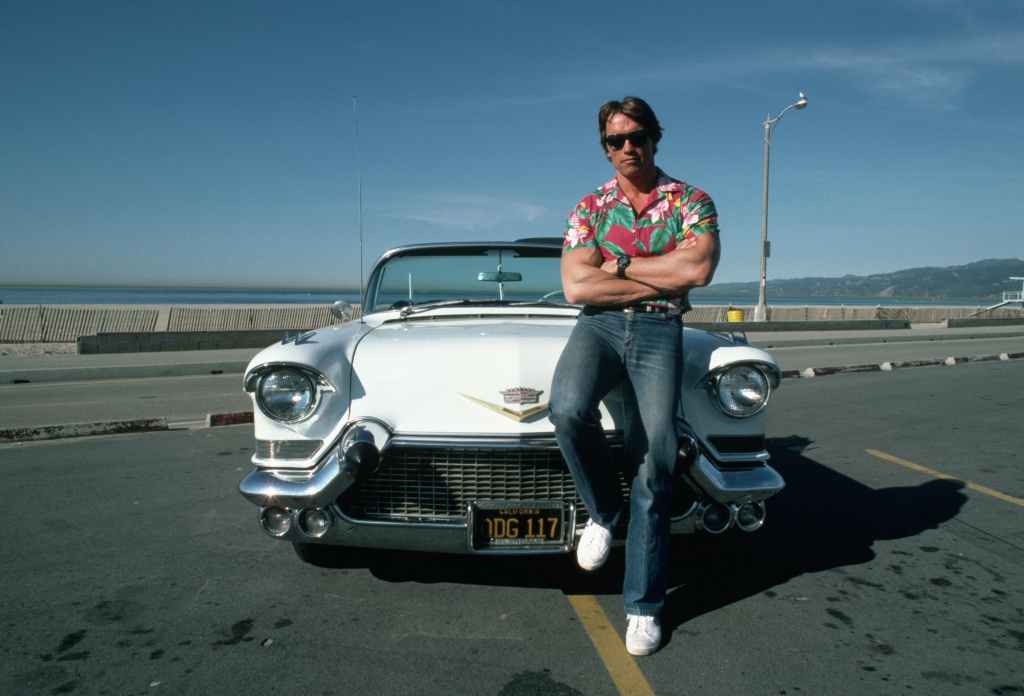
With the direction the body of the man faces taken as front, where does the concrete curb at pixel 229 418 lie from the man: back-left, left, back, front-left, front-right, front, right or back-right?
back-right

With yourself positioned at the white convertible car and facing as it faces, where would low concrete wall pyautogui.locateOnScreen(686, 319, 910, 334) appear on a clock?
The low concrete wall is roughly at 7 o'clock from the white convertible car.

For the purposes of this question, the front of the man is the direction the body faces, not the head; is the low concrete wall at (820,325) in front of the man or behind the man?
behind

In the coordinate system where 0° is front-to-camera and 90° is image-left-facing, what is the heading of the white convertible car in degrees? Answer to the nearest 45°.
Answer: approximately 0°

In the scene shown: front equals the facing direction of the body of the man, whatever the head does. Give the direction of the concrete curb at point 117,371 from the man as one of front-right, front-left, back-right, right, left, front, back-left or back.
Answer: back-right

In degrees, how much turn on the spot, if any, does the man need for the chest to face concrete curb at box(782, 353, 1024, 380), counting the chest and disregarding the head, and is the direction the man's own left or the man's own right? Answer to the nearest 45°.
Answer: approximately 180°

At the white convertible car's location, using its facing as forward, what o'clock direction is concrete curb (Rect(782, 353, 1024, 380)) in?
The concrete curb is roughly at 7 o'clock from the white convertible car.

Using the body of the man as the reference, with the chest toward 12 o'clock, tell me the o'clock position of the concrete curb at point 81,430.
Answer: The concrete curb is roughly at 4 o'clock from the man.
